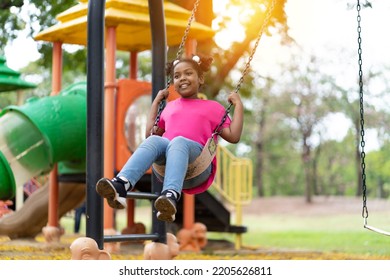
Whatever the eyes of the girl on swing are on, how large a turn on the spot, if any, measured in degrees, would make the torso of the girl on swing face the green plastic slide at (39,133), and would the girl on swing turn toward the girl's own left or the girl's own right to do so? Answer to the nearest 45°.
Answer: approximately 135° to the girl's own right

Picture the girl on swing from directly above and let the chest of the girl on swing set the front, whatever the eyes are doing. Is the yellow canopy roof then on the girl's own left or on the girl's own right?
on the girl's own right

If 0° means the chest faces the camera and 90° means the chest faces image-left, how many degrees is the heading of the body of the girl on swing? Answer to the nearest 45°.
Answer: approximately 45°

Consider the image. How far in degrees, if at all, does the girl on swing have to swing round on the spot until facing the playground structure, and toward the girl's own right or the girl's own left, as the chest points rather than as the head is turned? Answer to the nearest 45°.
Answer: approximately 135° to the girl's own right
